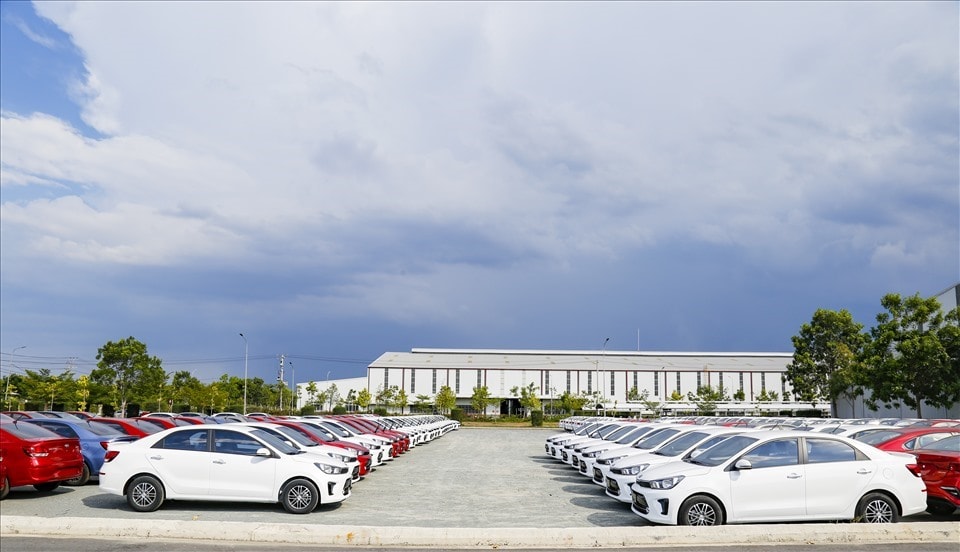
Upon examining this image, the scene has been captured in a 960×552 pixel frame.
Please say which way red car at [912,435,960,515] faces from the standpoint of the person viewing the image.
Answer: facing away from the viewer and to the right of the viewer

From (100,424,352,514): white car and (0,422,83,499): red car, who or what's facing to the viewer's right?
the white car

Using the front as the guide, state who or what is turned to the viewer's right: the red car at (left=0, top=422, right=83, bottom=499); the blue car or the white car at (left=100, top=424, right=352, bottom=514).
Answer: the white car

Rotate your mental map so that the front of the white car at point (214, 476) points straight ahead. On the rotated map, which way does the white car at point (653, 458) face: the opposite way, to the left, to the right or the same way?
the opposite way

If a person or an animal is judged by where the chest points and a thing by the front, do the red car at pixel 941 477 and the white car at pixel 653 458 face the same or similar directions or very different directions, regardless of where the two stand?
very different directions

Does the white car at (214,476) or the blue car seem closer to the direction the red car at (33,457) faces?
the blue car

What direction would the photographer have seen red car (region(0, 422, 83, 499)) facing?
facing away from the viewer and to the left of the viewer

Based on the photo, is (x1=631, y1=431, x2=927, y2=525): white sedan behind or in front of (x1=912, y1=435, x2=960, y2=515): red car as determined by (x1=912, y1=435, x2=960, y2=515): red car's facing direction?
behind

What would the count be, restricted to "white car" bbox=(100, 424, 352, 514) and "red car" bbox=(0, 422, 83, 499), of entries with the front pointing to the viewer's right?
1

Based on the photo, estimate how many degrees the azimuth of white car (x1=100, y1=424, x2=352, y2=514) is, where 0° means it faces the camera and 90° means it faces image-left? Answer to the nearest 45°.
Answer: approximately 270°

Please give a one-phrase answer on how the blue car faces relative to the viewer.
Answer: facing away from the viewer and to the left of the viewer
